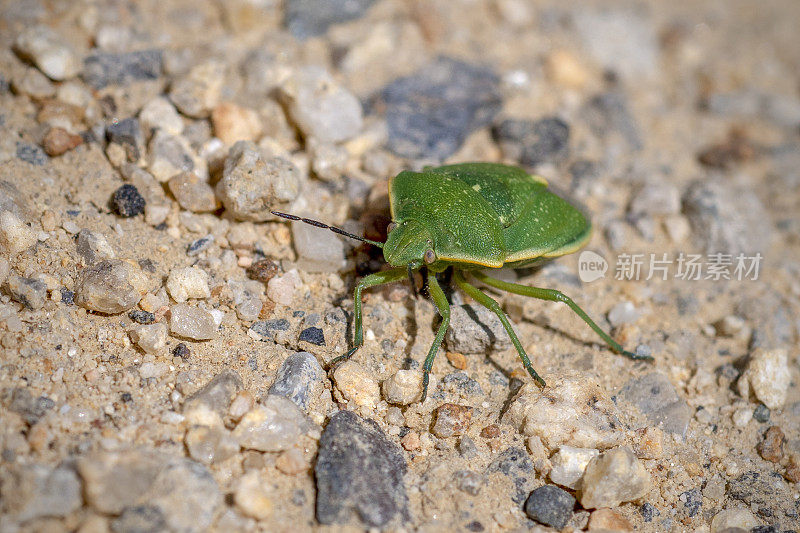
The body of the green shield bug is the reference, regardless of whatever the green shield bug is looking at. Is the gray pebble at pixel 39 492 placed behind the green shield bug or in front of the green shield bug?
in front

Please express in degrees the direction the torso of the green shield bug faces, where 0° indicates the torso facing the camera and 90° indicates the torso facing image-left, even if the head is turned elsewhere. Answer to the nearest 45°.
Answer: approximately 45°

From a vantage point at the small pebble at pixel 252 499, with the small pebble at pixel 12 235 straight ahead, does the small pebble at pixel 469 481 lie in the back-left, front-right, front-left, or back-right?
back-right

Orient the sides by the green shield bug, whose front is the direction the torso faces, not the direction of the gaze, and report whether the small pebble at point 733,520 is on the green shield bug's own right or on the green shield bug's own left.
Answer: on the green shield bug's own left

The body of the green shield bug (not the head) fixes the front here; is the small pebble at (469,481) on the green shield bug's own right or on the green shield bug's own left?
on the green shield bug's own left

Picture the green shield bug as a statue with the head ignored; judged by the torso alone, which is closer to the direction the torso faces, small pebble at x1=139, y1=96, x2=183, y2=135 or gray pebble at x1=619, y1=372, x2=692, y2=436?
the small pebble

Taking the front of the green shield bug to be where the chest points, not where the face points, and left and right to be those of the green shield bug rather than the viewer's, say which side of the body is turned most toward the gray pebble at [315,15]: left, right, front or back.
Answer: right

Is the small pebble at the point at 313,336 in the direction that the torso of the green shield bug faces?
yes

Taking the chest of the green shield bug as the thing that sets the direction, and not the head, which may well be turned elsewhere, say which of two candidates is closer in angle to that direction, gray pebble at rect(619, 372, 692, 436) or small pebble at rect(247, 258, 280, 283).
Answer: the small pebble

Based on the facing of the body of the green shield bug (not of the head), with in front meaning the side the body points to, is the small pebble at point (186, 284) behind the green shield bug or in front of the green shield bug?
in front
